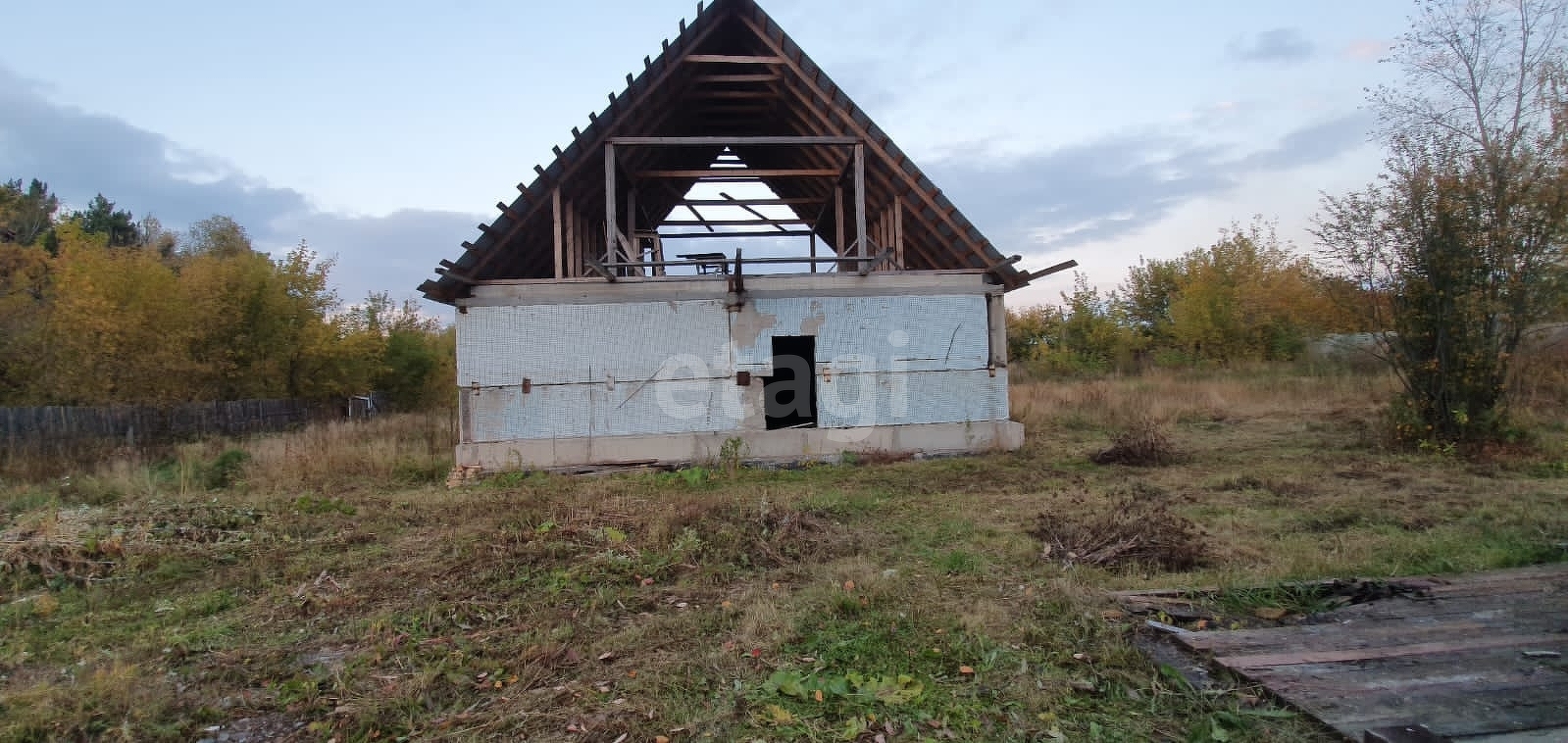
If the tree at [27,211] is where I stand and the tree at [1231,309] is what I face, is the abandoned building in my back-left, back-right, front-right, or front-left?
front-right

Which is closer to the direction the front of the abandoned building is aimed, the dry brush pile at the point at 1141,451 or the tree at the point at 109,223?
the dry brush pile

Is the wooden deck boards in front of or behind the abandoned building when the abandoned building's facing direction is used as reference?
in front

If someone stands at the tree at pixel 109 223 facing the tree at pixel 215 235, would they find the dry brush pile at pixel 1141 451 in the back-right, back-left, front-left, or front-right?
front-right

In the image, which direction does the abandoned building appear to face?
toward the camera

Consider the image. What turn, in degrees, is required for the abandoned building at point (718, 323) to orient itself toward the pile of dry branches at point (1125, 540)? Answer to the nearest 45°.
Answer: approximately 45° to its left

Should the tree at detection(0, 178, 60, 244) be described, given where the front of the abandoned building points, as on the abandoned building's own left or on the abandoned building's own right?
on the abandoned building's own right

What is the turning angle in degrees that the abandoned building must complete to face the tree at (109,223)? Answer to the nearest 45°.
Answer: approximately 135° to its right

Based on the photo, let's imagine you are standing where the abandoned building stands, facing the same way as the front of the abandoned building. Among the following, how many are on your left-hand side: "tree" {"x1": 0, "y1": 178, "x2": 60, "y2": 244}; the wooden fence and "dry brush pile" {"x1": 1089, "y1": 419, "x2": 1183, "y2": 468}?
1

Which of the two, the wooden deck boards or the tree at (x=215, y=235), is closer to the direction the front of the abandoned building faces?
the wooden deck boards

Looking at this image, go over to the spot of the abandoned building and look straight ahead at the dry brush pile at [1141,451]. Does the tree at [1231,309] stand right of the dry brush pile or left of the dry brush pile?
left

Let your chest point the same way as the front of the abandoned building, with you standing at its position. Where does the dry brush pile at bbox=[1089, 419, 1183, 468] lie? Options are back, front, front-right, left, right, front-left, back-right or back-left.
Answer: left

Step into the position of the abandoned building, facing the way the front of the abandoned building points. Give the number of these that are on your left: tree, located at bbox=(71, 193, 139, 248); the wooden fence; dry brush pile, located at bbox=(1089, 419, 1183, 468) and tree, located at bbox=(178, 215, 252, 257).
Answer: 1
